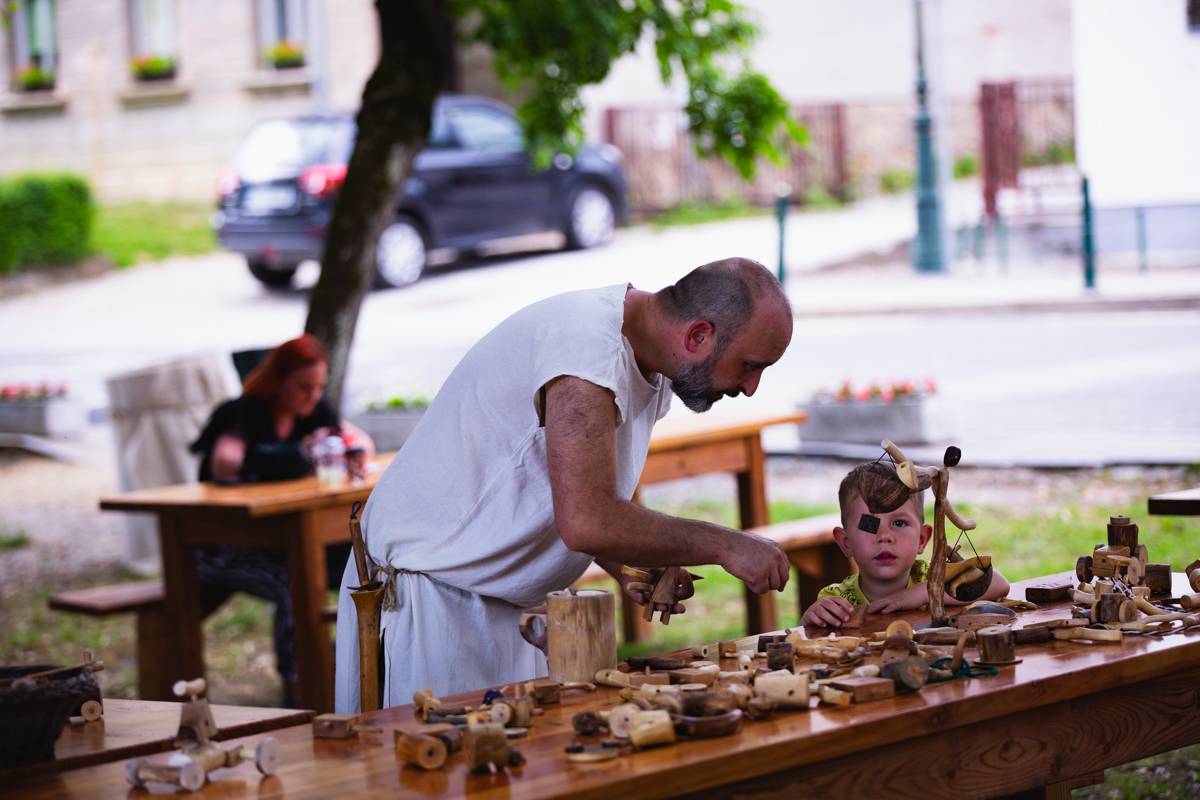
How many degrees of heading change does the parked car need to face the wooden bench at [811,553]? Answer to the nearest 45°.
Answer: approximately 135° to its right

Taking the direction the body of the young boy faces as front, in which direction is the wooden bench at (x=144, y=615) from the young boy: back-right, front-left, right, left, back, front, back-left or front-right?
back-right

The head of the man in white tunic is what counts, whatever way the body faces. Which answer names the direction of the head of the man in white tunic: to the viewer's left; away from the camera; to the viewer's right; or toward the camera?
to the viewer's right

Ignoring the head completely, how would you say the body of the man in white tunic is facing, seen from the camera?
to the viewer's right

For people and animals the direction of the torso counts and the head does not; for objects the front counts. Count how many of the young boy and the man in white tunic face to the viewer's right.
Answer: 1

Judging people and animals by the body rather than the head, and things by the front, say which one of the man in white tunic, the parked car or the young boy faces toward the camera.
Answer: the young boy

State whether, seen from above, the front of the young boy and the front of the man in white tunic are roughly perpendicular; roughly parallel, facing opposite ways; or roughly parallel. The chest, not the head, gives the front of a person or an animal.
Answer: roughly perpendicular

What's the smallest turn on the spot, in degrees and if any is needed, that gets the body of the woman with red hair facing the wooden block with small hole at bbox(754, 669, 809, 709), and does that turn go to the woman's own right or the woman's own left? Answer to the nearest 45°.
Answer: approximately 45° to the woman's own right

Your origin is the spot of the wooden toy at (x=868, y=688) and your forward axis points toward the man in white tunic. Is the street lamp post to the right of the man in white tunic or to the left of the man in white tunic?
right

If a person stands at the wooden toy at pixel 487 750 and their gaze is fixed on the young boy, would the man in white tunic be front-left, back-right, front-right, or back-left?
front-left

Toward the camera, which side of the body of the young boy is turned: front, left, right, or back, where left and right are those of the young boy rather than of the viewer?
front

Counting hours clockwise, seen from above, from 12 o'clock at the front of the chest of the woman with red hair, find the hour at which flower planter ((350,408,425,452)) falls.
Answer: The flower planter is roughly at 8 o'clock from the woman with red hair.

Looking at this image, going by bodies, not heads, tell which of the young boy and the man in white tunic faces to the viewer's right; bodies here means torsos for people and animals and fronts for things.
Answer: the man in white tunic

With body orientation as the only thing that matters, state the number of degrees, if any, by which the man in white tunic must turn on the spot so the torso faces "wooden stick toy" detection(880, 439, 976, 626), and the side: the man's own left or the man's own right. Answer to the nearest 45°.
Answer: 0° — they already face it

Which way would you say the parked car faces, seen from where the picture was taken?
facing away from the viewer and to the right of the viewer

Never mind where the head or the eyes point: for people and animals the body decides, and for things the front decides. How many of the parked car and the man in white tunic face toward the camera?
0
